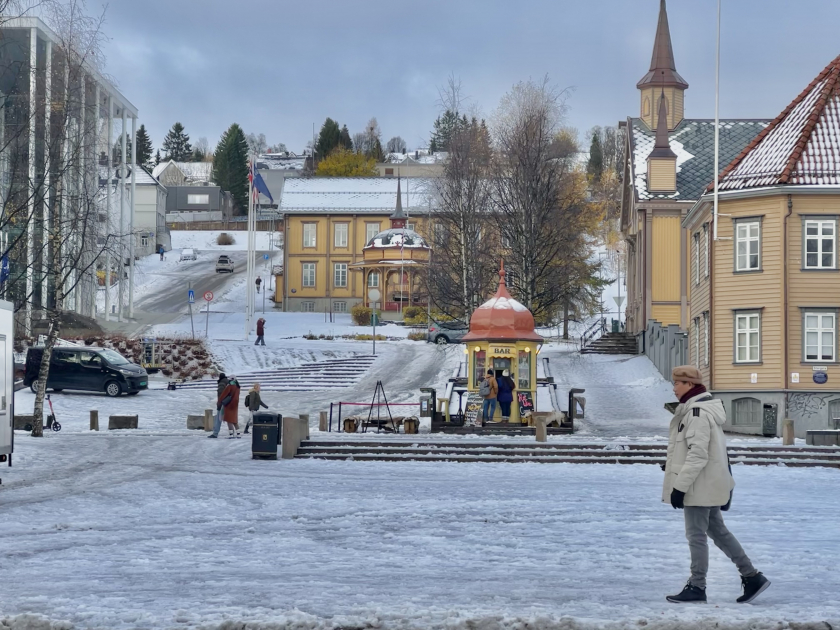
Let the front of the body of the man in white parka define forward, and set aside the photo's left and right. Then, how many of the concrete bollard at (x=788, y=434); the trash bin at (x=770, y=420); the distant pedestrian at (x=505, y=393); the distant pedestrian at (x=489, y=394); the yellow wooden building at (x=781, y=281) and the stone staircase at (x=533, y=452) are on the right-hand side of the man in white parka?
6

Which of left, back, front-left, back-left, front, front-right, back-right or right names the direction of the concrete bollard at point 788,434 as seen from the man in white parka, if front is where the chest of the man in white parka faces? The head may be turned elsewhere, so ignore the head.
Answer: right

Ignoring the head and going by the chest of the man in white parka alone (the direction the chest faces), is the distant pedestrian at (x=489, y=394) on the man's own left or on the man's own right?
on the man's own right

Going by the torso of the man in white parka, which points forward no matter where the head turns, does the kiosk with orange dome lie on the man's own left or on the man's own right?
on the man's own right

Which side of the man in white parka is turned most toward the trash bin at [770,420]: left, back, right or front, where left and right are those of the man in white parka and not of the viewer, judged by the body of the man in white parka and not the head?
right

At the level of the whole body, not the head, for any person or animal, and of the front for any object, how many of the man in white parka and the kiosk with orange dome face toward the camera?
1

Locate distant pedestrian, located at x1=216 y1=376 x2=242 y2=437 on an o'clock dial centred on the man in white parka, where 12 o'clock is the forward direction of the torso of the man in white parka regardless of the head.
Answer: The distant pedestrian is roughly at 2 o'clock from the man in white parka.

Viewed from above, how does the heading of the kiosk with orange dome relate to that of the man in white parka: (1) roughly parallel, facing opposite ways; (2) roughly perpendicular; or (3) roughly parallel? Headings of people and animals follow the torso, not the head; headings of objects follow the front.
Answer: roughly perpendicular

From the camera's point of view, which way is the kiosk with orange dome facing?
toward the camera

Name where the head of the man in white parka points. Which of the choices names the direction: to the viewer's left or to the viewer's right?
to the viewer's left

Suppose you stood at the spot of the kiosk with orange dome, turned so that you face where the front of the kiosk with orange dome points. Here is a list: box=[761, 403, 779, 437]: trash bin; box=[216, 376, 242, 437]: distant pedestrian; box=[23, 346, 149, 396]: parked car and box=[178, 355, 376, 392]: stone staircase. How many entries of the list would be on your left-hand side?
1

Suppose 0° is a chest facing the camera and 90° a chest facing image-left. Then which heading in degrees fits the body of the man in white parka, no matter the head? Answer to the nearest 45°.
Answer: approximately 90°

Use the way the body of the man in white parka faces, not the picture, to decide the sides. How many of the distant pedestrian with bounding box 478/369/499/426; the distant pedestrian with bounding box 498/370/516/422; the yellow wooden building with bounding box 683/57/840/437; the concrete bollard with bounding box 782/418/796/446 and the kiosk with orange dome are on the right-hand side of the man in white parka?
5

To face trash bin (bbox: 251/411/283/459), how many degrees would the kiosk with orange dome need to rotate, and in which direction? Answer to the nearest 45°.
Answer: approximately 45° to its right

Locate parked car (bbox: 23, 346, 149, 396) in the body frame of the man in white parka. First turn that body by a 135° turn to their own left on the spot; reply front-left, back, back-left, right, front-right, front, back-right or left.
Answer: back
